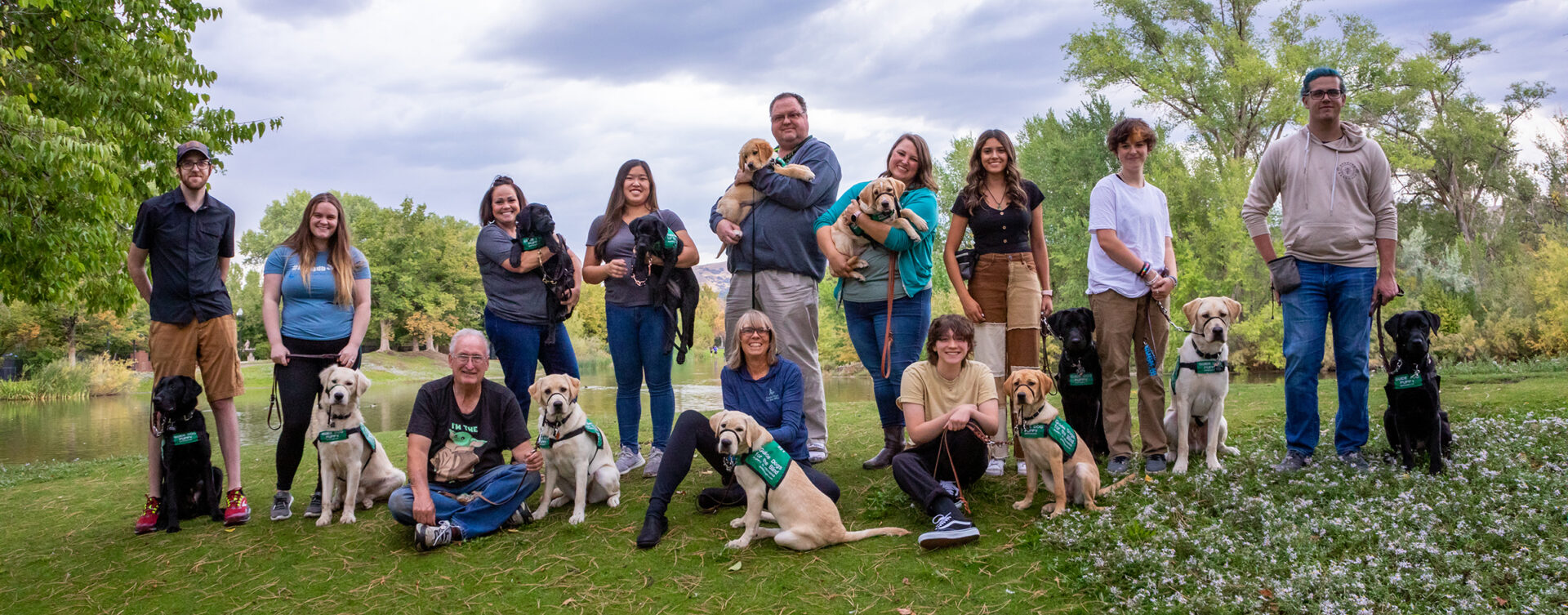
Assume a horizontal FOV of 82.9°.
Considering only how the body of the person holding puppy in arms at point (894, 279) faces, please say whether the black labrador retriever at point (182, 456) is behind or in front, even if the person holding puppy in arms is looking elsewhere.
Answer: in front

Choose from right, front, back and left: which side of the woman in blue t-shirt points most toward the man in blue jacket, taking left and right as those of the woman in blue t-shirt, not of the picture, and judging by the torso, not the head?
left

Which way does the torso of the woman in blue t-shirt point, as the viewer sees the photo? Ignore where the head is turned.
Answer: toward the camera

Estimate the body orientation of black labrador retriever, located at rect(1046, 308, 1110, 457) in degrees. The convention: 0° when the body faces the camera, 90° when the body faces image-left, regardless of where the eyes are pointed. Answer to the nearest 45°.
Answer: approximately 0°

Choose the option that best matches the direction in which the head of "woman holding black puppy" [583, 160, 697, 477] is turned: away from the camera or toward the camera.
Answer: toward the camera

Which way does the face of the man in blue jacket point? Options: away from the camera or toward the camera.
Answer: toward the camera

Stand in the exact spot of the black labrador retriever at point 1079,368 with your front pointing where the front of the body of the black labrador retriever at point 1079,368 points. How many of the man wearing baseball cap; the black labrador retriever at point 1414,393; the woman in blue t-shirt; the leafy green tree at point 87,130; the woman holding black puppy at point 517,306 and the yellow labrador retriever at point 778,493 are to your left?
1

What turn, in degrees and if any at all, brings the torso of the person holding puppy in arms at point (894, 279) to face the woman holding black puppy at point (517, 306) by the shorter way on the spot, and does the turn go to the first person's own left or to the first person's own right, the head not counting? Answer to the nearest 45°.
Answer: approximately 45° to the first person's own right

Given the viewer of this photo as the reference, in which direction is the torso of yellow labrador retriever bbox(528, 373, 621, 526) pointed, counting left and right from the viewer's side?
facing the viewer and to the left of the viewer

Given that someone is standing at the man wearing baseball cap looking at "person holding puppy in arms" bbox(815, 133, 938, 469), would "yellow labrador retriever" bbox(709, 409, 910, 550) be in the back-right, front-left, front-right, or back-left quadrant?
front-right

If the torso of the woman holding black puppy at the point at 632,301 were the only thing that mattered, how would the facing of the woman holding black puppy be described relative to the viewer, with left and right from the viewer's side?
facing the viewer

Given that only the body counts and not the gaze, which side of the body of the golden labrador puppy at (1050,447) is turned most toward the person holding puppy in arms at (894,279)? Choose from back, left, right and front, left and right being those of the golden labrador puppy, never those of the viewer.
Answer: right

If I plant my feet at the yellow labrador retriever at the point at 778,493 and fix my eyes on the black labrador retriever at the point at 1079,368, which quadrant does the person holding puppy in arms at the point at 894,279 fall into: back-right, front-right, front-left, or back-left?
front-left

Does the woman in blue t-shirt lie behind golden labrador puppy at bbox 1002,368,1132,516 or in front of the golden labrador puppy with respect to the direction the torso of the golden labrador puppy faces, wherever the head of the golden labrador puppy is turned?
in front

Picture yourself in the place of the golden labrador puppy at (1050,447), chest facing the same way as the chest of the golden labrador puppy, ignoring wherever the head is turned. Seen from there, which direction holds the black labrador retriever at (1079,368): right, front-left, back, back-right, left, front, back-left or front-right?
back-right

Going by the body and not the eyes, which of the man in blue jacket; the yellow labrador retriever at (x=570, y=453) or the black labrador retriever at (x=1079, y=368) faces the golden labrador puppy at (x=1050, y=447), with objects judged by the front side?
the black labrador retriever

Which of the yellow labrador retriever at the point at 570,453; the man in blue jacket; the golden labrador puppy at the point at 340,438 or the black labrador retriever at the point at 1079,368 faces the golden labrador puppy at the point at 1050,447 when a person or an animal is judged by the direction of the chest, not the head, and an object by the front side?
the black labrador retriever

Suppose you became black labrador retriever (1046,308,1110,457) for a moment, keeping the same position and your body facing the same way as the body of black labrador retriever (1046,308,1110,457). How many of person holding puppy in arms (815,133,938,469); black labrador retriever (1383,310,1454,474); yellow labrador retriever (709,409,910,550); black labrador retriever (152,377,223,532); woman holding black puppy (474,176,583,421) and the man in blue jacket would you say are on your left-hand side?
1

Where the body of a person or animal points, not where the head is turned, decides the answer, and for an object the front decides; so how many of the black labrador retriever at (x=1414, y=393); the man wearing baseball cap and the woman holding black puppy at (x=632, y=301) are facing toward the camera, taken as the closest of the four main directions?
3
